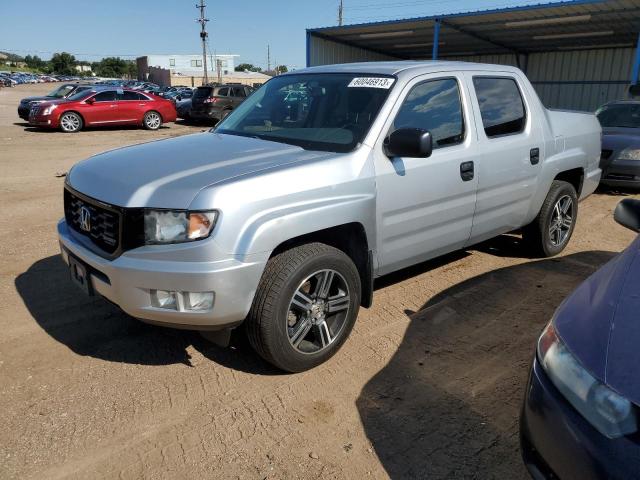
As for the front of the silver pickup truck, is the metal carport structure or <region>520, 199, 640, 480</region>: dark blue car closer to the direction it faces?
the dark blue car

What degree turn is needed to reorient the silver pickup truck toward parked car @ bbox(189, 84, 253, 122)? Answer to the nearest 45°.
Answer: approximately 135° to its right

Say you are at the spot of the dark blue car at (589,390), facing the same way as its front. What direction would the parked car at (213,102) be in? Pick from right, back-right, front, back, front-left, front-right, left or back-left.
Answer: right

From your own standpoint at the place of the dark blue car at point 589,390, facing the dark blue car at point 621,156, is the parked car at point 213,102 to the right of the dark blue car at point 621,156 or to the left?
left

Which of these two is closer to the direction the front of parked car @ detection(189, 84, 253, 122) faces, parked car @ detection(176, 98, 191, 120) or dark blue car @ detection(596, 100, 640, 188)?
the parked car

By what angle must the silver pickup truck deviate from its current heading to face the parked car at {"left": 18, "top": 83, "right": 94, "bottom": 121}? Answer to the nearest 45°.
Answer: approximately 90° to its right

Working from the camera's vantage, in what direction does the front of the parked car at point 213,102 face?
facing away from the viewer and to the right of the viewer

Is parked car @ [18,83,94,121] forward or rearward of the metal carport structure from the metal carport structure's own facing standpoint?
forward

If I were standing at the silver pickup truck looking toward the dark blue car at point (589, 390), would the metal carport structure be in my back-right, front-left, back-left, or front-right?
back-left

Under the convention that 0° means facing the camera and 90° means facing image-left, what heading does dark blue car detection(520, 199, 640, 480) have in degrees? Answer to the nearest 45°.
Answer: approximately 45°

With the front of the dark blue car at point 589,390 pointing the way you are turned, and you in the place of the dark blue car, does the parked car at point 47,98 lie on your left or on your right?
on your right

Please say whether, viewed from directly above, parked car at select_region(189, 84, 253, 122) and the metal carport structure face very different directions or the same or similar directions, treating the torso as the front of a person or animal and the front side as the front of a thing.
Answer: very different directions
